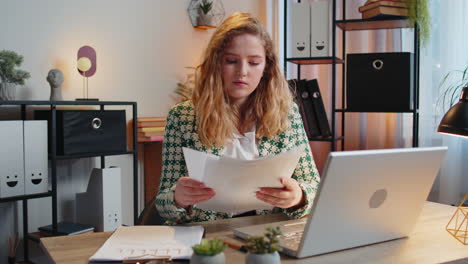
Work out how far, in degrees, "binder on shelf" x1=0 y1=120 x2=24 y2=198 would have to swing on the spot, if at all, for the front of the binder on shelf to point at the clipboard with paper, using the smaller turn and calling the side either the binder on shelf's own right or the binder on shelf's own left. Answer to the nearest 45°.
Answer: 0° — it already faces it

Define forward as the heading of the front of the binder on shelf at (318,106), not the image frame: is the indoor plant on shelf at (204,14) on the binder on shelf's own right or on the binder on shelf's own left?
on the binder on shelf's own right

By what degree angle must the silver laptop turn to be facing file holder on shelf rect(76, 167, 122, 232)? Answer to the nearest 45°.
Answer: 0° — it already faces it

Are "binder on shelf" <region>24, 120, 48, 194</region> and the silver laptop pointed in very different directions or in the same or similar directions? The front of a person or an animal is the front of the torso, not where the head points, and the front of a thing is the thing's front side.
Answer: very different directions

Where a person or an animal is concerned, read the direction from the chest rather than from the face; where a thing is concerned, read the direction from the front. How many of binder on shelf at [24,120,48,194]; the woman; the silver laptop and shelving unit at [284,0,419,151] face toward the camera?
3

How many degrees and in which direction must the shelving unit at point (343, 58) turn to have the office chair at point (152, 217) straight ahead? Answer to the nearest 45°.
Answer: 0° — it already faces it

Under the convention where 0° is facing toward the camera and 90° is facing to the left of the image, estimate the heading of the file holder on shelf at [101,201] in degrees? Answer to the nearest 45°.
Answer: approximately 315°

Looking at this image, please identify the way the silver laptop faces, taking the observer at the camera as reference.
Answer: facing away from the viewer and to the left of the viewer

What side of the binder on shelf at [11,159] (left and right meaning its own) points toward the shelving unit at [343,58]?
left

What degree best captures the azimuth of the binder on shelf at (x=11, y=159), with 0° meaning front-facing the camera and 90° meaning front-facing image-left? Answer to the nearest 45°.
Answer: approximately 0°

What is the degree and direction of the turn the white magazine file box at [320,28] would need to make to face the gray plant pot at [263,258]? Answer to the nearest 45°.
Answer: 0° — it already faces it
